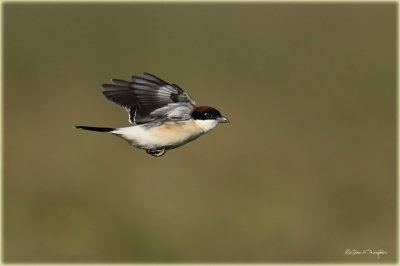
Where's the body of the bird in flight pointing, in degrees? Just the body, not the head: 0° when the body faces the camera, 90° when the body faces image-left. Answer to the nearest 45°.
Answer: approximately 270°
